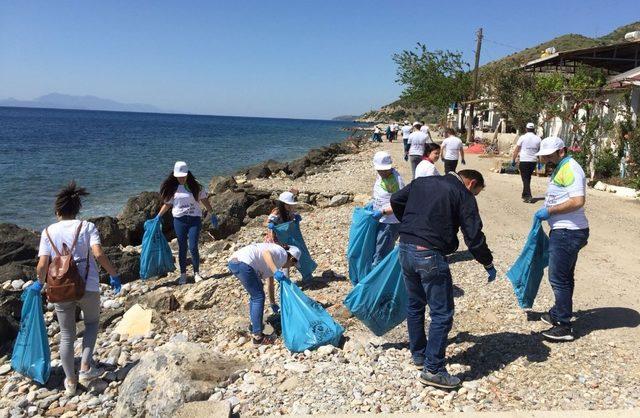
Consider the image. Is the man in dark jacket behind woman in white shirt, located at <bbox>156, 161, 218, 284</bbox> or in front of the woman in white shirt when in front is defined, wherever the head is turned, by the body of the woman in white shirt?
in front

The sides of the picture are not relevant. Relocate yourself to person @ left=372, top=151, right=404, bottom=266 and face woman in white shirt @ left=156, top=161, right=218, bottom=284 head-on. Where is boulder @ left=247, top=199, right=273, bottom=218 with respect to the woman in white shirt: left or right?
right

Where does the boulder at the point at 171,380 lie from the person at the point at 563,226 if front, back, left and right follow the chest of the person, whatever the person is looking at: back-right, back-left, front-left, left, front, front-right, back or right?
front-left

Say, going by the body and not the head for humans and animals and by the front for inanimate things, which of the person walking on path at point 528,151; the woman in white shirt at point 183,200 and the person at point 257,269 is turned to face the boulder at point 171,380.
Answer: the woman in white shirt

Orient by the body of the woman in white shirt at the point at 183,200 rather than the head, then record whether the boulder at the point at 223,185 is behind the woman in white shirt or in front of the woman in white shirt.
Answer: behind

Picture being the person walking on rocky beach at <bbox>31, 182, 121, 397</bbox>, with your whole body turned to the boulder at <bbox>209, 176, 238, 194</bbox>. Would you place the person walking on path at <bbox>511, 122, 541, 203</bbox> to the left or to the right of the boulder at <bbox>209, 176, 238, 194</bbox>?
right

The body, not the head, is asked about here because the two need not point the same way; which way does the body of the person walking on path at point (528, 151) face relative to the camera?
away from the camera

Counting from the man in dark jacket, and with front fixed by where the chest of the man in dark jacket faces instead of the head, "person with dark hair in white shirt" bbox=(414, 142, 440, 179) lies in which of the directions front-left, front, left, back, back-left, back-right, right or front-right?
front-left

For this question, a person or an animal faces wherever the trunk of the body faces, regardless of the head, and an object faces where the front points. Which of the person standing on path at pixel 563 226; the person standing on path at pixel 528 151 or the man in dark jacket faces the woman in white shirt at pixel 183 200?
the person standing on path at pixel 563 226

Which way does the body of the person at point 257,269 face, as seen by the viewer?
to the viewer's right

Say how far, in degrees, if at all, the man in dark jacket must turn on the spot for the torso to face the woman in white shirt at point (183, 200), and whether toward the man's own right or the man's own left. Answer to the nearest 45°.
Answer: approximately 90° to the man's own left

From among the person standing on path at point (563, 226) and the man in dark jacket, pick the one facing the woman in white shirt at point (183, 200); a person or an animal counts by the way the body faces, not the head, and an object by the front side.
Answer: the person standing on path

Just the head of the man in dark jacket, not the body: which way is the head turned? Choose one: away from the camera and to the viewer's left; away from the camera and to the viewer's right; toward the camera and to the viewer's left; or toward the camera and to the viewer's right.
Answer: away from the camera and to the viewer's right
